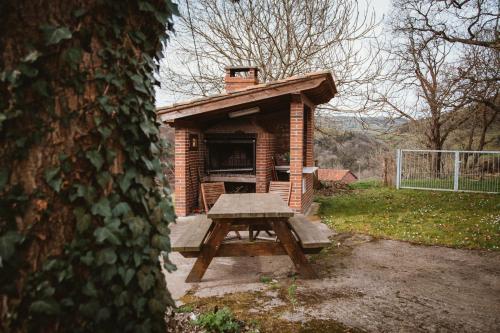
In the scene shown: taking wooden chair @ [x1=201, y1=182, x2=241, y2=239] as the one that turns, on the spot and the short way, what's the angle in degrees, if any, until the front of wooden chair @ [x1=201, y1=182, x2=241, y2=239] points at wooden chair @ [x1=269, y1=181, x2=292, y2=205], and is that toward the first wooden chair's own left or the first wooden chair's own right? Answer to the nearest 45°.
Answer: approximately 45° to the first wooden chair's own left

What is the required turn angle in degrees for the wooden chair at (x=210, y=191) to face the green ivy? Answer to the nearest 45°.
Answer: approximately 45° to its right

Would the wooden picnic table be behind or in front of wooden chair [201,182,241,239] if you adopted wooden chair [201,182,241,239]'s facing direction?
in front

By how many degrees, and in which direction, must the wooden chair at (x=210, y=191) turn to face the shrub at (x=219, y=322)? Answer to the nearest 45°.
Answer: approximately 45° to its right

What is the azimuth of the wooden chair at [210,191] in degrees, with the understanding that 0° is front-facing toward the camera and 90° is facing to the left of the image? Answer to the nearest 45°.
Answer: approximately 315°

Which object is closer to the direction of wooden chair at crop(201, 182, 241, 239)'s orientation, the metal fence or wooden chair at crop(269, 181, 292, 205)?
the wooden chair
